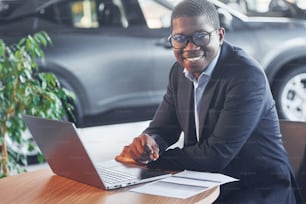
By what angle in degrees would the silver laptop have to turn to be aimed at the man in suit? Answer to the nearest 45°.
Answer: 0° — it already faces them

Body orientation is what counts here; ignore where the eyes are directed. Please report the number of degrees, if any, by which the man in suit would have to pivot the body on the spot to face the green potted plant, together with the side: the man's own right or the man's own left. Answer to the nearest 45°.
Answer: approximately 90° to the man's own right

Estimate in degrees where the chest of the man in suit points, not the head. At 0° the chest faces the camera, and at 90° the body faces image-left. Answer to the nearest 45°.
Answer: approximately 45°

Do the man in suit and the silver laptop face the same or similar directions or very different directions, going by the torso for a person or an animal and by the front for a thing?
very different directions

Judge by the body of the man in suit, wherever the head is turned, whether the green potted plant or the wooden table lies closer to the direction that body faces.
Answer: the wooden table

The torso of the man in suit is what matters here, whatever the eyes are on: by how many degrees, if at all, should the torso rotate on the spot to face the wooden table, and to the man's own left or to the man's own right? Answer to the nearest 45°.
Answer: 0° — they already face it
